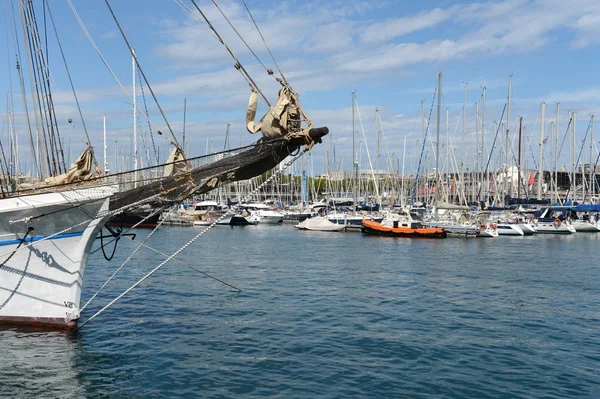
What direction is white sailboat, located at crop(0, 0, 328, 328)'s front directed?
to the viewer's right
